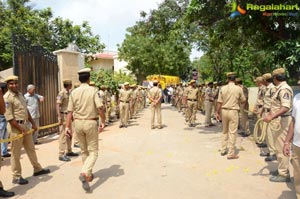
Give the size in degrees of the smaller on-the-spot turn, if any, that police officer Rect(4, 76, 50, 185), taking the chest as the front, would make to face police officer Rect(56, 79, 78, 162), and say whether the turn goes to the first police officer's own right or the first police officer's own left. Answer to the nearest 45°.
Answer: approximately 90° to the first police officer's own left

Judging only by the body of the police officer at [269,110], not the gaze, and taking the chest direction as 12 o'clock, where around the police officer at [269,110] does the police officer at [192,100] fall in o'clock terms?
the police officer at [192,100] is roughly at 2 o'clock from the police officer at [269,110].

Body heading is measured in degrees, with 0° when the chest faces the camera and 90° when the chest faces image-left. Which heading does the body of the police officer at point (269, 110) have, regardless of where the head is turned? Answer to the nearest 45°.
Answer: approximately 90°

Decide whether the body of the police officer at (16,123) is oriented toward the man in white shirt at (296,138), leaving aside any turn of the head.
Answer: yes

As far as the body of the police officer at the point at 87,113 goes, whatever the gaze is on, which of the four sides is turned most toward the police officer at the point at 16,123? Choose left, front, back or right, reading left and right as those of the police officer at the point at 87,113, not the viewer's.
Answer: left

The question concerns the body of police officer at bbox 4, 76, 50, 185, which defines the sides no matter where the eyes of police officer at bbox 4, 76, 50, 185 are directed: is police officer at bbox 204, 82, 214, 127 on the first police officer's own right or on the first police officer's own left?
on the first police officer's own left

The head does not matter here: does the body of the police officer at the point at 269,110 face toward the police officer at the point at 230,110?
yes

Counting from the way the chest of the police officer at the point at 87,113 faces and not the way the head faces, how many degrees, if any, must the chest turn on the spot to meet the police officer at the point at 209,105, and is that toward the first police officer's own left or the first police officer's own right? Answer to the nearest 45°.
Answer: approximately 45° to the first police officer's own right

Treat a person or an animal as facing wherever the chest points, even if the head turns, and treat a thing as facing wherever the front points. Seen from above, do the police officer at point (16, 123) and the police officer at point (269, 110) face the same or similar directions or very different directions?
very different directions

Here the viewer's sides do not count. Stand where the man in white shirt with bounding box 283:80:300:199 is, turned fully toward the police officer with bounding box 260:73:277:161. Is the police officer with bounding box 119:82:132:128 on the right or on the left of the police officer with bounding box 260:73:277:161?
left

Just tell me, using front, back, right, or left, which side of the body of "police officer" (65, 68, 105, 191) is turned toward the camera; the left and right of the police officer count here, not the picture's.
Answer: back

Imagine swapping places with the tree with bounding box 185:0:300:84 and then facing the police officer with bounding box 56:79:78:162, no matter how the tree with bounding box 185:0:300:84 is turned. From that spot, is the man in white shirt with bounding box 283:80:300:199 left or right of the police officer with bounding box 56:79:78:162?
left
